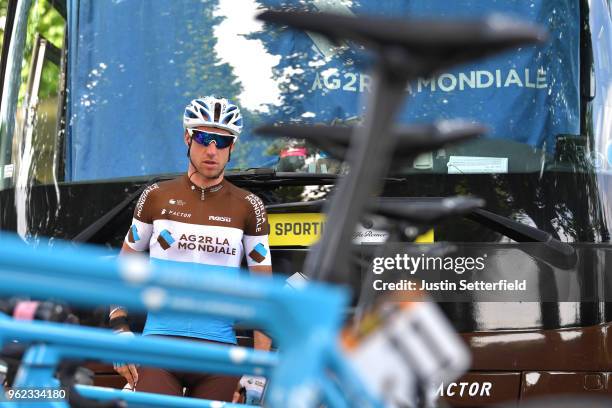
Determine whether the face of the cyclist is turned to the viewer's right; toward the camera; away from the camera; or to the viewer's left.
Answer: toward the camera

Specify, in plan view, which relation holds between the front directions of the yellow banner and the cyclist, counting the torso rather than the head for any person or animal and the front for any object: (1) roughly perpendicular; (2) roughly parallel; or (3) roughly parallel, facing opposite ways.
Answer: roughly parallel

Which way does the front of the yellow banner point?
toward the camera

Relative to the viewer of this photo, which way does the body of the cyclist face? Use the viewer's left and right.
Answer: facing the viewer

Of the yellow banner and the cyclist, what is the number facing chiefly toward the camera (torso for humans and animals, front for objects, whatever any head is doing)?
2

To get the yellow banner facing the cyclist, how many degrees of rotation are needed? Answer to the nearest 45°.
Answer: approximately 45° to its right
